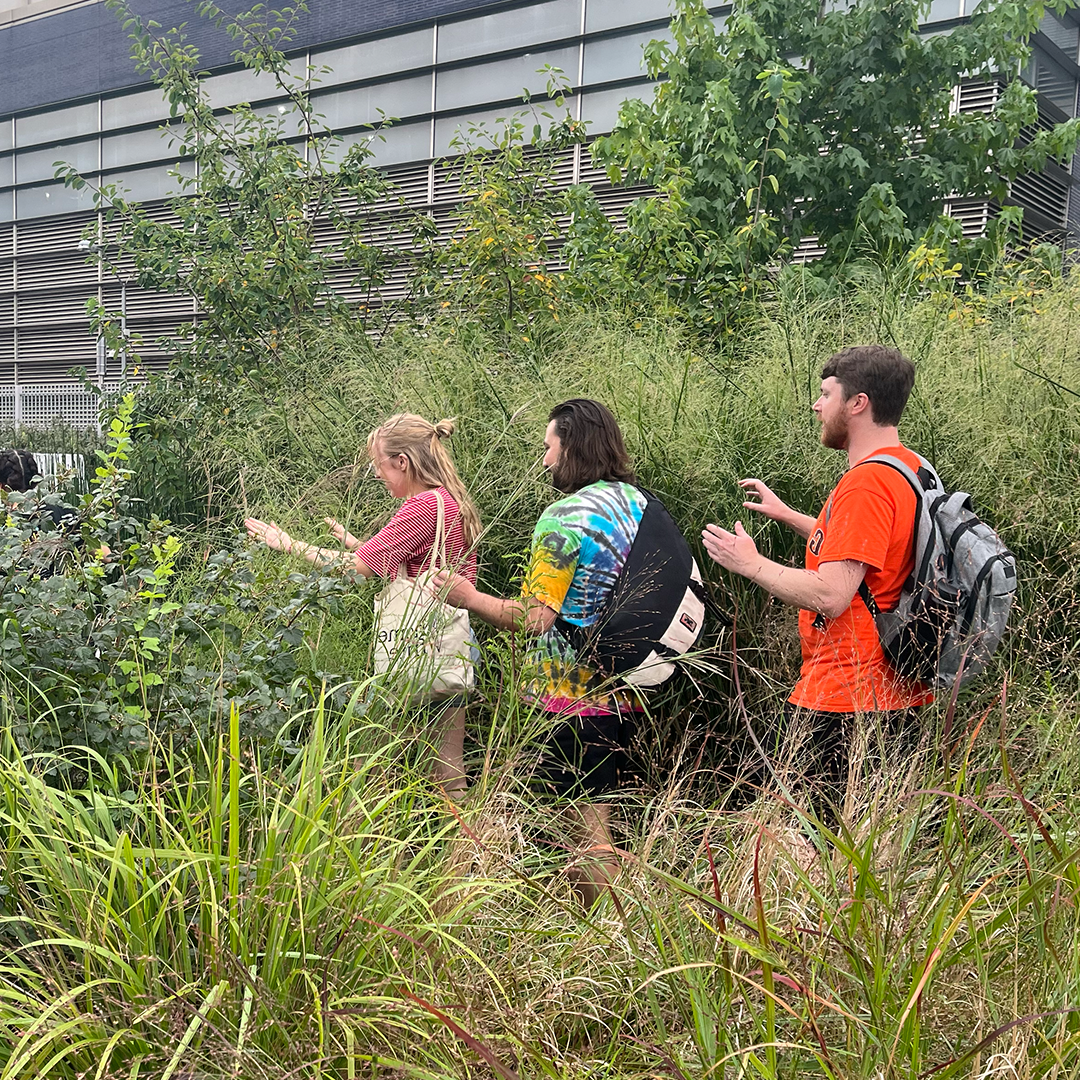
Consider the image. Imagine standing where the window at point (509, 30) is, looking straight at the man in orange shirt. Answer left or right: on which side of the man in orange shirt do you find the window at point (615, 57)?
left

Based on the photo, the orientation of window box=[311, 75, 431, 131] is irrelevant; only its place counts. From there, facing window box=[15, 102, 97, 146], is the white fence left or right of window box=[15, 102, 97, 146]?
left

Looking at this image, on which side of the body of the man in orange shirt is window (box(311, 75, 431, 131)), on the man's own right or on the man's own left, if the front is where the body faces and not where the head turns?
on the man's own right

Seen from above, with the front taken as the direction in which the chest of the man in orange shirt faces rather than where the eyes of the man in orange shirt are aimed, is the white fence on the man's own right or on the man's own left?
on the man's own right

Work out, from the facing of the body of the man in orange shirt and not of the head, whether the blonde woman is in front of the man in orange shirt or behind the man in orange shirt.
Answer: in front

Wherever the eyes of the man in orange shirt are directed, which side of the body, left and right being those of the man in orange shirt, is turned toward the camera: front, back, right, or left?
left

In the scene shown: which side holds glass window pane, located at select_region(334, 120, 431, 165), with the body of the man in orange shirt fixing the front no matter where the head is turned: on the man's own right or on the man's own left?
on the man's own right

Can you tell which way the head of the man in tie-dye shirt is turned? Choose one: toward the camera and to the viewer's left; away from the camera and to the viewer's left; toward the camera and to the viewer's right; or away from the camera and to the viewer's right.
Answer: away from the camera and to the viewer's left

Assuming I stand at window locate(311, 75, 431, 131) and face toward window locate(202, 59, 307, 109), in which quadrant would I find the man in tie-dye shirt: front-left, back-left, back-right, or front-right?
back-left

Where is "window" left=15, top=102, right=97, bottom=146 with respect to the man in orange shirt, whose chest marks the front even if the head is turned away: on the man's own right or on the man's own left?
on the man's own right

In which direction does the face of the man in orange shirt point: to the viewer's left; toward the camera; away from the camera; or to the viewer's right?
to the viewer's left

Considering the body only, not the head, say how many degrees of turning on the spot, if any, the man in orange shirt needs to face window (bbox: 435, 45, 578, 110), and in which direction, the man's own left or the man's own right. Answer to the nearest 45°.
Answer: approximately 90° to the man's own right
